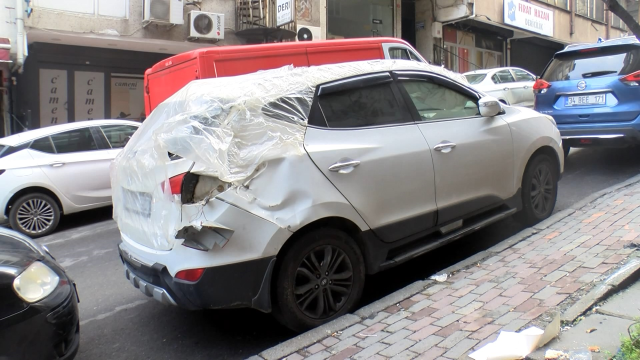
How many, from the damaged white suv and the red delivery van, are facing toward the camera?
0

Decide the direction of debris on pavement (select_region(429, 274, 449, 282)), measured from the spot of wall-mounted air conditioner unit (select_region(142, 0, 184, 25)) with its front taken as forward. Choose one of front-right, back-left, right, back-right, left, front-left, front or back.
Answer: front

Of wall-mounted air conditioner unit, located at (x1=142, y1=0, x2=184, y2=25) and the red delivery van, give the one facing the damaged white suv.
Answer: the wall-mounted air conditioner unit

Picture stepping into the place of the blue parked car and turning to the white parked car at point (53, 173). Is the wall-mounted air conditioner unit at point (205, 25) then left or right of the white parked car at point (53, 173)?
right

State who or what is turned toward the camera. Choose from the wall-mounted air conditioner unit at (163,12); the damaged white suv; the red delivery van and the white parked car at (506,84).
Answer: the wall-mounted air conditioner unit

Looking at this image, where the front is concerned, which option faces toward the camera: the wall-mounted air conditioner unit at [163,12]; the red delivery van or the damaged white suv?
the wall-mounted air conditioner unit

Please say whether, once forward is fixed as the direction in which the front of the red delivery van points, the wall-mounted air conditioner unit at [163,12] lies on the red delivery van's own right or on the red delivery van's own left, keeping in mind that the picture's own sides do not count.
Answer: on the red delivery van's own left

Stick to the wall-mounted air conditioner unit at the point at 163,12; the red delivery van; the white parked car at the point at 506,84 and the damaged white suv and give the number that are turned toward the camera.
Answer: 1

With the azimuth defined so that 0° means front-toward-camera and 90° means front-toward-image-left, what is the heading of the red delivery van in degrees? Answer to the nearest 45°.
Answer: approximately 225°

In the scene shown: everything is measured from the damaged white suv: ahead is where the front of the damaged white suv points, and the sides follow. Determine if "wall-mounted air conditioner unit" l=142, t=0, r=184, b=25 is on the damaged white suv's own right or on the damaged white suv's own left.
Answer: on the damaged white suv's own left

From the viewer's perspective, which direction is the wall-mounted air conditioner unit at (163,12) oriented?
toward the camera

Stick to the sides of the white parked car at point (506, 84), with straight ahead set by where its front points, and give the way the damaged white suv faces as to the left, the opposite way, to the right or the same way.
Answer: the same way

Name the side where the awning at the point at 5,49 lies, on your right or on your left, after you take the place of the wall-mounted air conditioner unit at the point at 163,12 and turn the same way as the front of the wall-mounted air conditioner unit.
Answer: on your right

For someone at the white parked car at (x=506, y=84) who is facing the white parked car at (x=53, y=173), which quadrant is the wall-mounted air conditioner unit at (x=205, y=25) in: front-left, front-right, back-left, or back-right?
front-right

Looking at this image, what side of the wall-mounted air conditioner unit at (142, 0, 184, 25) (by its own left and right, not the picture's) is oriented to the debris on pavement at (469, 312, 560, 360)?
front

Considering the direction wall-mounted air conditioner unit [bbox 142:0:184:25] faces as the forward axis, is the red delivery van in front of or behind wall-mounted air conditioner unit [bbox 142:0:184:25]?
in front
